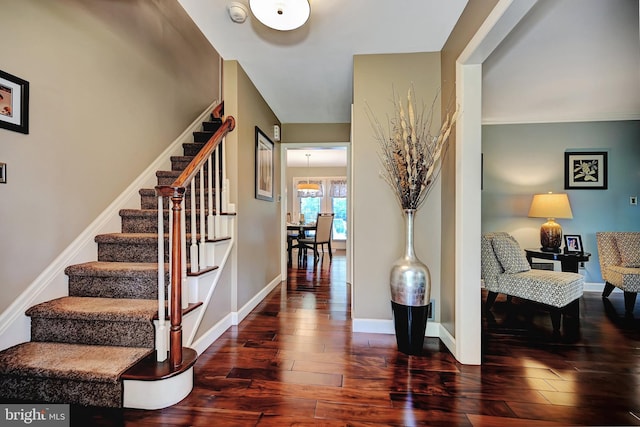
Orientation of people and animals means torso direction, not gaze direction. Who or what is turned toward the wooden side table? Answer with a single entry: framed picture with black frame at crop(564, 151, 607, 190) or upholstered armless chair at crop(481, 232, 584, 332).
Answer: the framed picture with black frame

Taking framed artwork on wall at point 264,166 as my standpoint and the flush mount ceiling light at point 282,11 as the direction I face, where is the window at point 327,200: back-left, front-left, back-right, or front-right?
back-left

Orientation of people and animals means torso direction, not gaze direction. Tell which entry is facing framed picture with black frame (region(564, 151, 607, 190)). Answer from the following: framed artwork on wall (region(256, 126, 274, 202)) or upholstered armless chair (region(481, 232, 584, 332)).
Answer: the framed artwork on wall

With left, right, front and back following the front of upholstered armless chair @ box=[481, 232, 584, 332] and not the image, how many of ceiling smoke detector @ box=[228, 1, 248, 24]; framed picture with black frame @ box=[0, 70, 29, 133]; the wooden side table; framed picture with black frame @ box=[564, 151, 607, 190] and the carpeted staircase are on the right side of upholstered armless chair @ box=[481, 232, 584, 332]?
3

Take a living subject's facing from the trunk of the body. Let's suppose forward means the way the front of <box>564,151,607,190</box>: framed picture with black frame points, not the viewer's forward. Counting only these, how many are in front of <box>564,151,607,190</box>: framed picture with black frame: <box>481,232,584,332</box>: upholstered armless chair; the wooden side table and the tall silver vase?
3

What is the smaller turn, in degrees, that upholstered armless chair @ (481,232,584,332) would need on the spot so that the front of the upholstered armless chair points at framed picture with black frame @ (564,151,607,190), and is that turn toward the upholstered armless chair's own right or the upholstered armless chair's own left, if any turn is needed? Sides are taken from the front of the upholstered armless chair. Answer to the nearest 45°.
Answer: approximately 135° to the upholstered armless chair's own left

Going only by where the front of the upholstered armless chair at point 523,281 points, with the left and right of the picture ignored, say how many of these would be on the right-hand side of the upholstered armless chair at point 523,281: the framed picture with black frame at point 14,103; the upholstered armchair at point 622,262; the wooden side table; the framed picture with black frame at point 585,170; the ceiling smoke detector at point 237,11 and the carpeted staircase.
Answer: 3

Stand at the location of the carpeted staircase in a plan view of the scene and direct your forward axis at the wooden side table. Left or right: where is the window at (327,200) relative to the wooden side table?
left

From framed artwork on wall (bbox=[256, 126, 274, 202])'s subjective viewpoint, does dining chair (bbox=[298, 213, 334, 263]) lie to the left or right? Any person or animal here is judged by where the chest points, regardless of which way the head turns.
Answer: on its left

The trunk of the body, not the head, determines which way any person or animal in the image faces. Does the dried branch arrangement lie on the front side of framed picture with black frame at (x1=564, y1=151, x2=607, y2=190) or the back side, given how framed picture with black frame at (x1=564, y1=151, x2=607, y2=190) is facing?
on the front side

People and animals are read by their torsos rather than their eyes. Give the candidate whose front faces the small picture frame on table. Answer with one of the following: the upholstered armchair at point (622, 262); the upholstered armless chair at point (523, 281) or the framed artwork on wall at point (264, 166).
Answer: the framed artwork on wall

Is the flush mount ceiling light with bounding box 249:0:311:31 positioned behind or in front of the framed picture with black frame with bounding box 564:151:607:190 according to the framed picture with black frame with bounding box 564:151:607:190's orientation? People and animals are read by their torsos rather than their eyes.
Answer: in front

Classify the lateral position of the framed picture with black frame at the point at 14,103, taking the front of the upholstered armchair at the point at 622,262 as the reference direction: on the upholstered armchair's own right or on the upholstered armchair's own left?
on the upholstered armchair's own right

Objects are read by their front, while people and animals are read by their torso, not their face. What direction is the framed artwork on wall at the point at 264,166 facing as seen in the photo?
to the viewer's right
